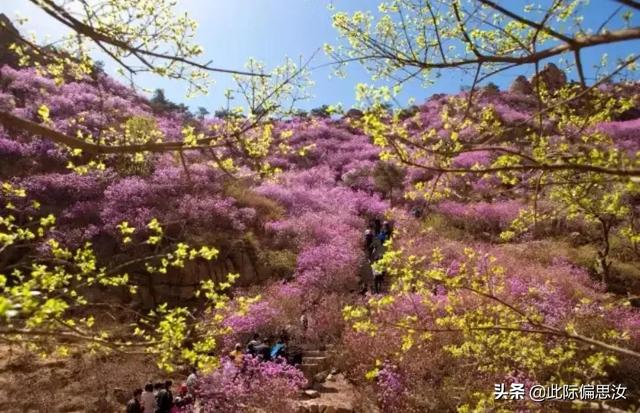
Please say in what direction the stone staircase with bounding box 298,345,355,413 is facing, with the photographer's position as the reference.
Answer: facing the viewer

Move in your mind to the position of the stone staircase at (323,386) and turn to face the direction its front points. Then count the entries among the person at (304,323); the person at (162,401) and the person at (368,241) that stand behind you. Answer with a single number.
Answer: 2

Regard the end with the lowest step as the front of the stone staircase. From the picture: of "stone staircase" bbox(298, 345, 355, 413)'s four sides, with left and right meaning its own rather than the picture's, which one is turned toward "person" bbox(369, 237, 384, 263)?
back

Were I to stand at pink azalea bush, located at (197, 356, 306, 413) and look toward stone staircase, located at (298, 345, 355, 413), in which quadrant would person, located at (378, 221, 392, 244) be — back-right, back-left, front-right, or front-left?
front-left

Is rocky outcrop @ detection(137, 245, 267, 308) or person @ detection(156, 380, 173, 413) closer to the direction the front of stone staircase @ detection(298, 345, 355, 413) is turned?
the person

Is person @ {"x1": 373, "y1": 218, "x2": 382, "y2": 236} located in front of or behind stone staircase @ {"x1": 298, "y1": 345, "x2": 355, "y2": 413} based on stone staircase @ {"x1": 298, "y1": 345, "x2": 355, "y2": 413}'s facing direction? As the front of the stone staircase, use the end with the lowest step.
behind

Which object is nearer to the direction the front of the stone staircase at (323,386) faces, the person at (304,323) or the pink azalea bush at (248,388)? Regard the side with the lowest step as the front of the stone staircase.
the pink azalea bush

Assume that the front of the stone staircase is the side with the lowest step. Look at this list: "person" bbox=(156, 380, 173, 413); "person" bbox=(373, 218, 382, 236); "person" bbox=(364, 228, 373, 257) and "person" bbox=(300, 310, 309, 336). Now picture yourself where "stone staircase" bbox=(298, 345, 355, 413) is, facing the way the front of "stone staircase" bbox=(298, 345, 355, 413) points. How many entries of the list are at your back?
3

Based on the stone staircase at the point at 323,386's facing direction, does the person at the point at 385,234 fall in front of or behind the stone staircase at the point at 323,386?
behind

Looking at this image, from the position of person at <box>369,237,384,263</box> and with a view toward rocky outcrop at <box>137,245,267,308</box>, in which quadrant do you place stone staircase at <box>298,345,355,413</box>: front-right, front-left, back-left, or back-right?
front-left

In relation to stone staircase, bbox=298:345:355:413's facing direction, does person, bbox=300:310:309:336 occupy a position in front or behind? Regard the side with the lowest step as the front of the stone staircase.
behind

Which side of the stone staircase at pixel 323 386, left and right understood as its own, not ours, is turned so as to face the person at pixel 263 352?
right

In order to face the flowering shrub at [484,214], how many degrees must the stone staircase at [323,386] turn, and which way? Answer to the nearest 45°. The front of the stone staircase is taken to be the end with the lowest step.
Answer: approximately 135° to its left

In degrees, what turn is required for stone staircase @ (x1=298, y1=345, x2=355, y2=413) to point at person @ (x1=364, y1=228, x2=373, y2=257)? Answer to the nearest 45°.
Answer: approximately 180°

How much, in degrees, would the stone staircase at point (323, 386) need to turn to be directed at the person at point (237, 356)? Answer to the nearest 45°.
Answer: approximately 45° to its right
